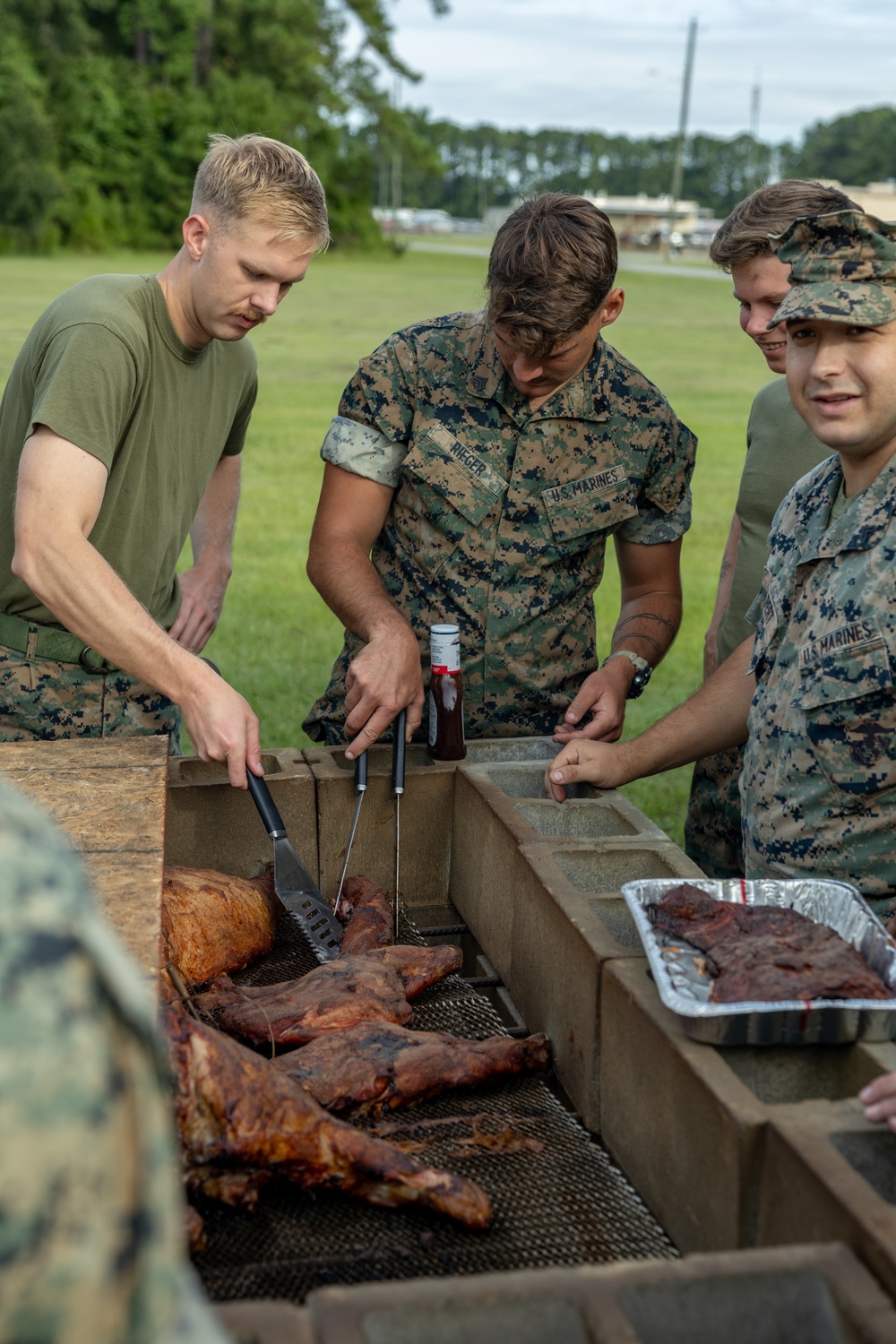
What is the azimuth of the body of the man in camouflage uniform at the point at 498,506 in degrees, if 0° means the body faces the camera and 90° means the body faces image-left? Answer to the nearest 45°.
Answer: approximately 0°

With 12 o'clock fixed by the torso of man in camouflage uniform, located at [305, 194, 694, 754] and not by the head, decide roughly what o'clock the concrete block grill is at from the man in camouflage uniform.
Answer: The concrete block grill is roughly at 12 o'clock from the man in camouflage uniform.

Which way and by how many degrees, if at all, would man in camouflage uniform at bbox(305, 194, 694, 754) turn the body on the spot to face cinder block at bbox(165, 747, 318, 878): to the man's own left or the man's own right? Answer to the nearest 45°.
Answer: approximately 45° to the man's own right

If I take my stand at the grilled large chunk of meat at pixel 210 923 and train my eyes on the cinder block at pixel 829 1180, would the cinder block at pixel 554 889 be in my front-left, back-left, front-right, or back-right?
front-left

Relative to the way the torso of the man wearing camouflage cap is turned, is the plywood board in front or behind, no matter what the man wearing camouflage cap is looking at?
in front

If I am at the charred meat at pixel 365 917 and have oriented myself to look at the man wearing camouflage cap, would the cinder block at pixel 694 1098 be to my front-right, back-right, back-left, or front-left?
front-right

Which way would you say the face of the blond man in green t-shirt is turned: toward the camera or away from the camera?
toward the camera

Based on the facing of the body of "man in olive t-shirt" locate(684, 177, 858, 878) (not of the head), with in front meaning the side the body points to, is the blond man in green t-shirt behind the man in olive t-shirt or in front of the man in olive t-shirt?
in front

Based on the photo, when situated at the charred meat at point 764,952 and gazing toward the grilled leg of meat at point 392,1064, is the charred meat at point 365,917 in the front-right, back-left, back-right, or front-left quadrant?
front-right

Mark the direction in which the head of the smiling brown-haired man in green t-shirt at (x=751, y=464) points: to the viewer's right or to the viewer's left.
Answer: to the viewer's left

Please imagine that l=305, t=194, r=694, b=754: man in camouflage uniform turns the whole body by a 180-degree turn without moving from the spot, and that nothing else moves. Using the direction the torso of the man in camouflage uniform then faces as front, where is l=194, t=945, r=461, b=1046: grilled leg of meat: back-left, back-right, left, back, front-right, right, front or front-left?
back

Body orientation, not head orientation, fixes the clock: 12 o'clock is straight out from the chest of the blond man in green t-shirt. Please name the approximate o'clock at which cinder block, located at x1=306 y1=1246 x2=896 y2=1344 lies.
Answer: The cinder block is roughly at 1 o'clock from the blond man in green t-shirt.

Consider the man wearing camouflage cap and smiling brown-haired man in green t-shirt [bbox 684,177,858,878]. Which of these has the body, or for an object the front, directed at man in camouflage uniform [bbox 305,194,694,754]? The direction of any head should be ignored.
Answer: smiling brown-haired man in green t-shirt [bbox 684,177,858,878]

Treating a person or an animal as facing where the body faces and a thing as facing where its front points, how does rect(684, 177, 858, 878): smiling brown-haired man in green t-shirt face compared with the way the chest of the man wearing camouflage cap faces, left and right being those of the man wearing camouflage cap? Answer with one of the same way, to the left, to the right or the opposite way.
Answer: the same way

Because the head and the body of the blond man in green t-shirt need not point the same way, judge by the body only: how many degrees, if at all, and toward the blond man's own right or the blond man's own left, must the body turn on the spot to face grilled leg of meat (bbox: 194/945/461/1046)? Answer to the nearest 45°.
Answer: approximately 45° to the blond man's own right

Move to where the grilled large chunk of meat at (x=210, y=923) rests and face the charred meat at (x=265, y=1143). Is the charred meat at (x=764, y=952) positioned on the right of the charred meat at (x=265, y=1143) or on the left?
left

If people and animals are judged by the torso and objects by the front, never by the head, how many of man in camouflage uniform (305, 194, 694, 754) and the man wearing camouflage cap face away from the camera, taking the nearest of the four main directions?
0

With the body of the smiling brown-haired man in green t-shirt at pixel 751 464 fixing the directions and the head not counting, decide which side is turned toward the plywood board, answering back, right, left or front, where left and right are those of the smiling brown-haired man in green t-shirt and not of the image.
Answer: front

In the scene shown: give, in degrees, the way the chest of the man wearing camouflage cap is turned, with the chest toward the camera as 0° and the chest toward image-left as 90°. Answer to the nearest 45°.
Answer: approximately 45°
